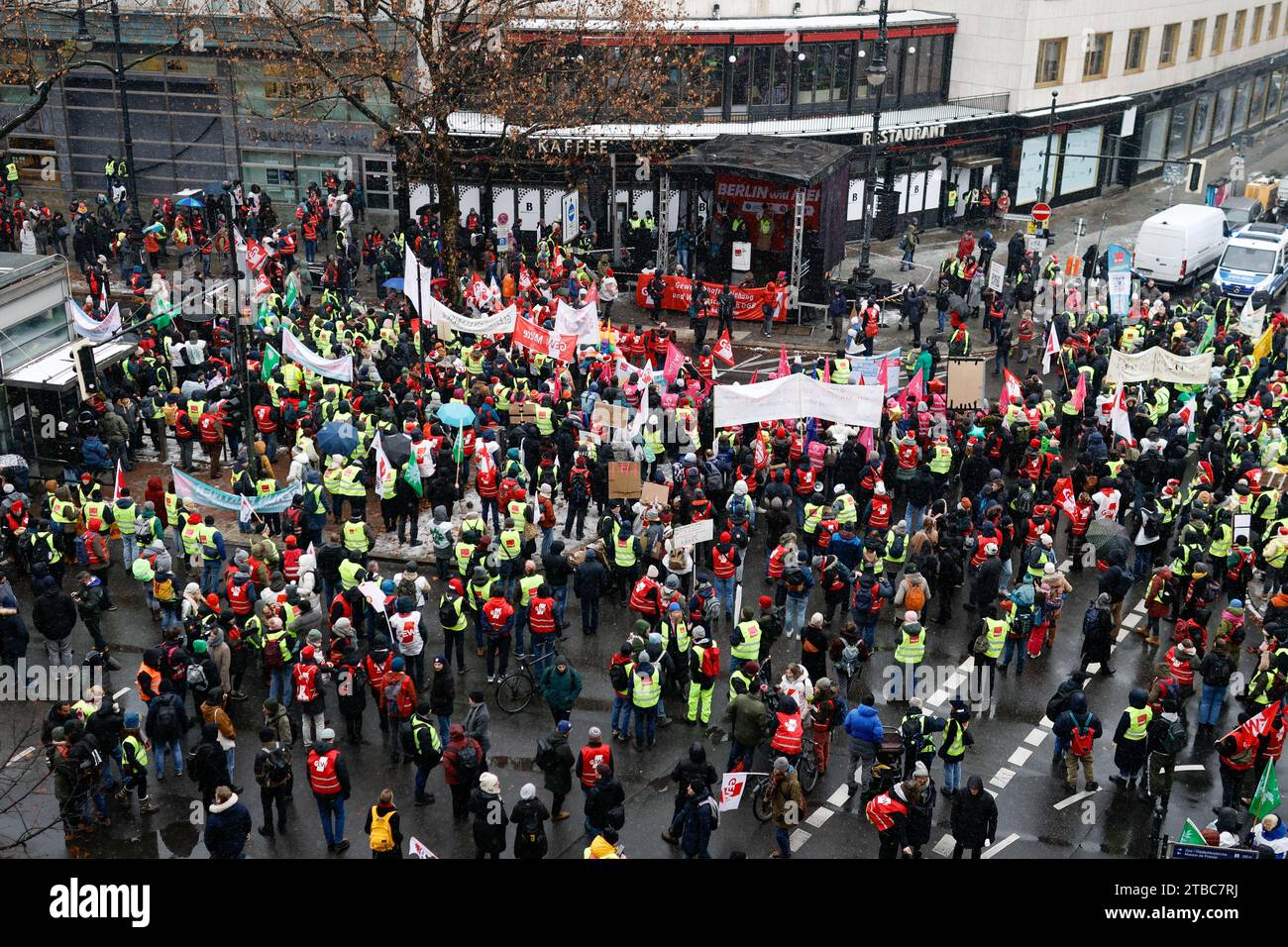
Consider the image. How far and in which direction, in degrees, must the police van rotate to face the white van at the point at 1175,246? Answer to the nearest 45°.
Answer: approximately 45° to its right

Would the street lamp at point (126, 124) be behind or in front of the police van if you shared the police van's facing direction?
in front

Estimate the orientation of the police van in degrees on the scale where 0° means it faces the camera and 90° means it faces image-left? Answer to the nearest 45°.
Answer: approximately 45°

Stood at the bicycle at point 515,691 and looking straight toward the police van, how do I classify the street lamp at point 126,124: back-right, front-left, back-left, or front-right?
front-left
